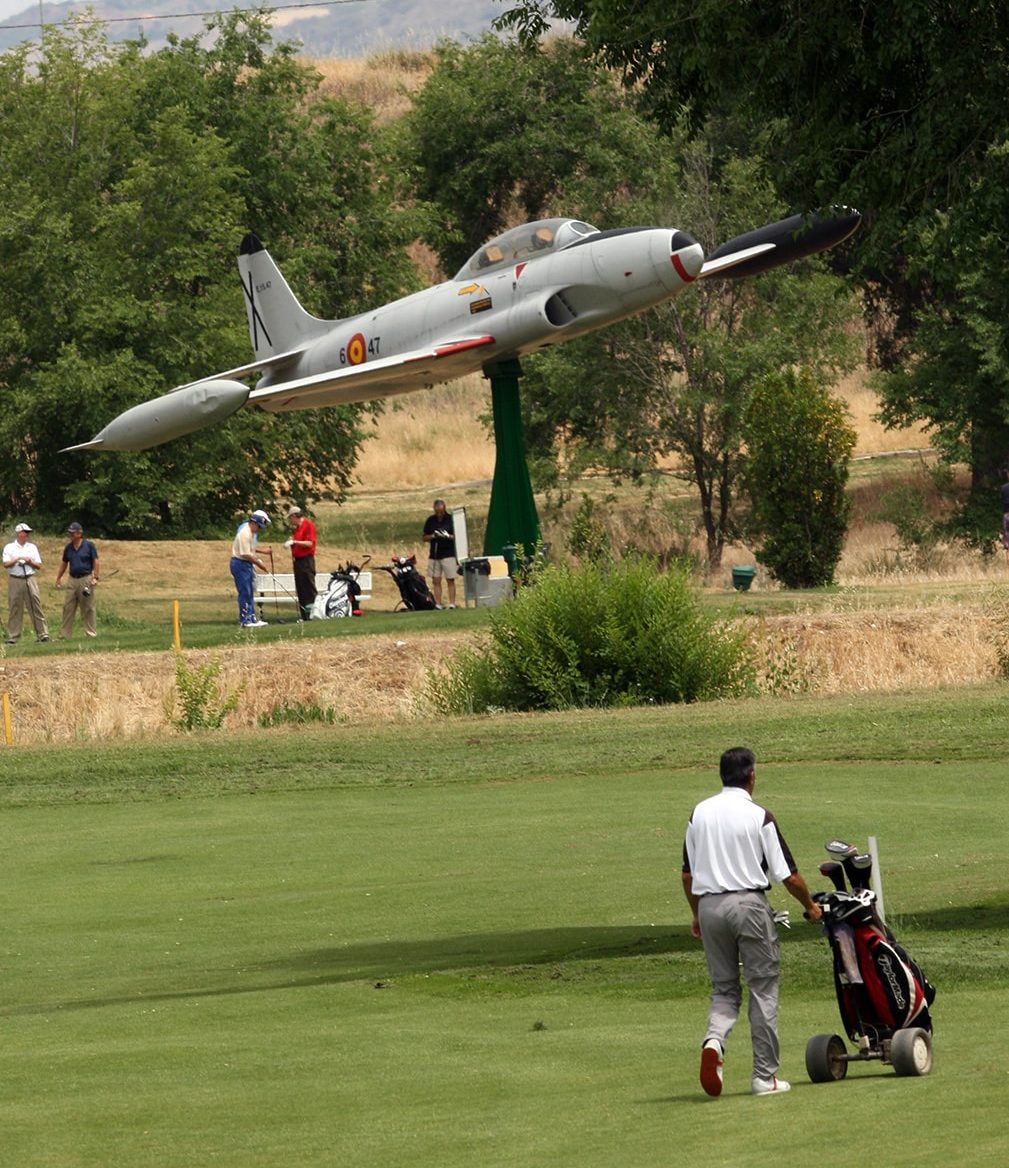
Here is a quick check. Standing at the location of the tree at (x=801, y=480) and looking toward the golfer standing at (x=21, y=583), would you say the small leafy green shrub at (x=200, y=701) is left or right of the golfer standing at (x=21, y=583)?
left

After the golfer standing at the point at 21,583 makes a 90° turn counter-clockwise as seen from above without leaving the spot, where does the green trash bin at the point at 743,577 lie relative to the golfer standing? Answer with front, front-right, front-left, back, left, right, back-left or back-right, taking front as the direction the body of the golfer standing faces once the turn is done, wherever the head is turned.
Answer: front

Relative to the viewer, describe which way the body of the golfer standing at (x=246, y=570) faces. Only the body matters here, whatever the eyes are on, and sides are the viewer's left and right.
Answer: facing to the right of the viewer

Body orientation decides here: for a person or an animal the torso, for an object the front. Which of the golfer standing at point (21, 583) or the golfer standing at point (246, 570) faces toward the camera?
the golfer standing at point (21, 583)

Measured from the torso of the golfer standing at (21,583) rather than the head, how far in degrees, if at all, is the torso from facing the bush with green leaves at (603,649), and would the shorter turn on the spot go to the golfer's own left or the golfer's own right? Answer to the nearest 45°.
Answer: approximately 45° to the golfer's own left

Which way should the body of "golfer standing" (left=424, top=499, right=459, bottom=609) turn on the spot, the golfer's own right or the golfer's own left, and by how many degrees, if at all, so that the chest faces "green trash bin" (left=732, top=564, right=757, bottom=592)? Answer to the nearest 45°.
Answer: approximately 90° to the golfer's own left

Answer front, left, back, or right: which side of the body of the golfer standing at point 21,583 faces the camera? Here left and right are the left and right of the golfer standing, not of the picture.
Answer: front

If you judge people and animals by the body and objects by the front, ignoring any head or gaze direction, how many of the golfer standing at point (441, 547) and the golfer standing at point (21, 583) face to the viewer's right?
0

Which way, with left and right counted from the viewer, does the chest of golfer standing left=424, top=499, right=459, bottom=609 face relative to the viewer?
facing the viewer

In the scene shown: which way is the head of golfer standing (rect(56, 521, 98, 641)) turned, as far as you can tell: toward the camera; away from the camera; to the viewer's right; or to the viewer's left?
toward the camera

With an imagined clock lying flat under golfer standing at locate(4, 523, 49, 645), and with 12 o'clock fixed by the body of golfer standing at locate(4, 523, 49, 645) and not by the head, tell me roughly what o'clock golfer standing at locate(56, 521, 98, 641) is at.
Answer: golfer standing at locate(56, 521, 98, 641) is roughly at 9 o'clock from golfer standing at locate(4, 523, 49, 645).

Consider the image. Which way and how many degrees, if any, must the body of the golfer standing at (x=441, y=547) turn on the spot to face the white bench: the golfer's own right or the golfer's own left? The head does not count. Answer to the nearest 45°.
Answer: approximately 135° to the golfer's own right
